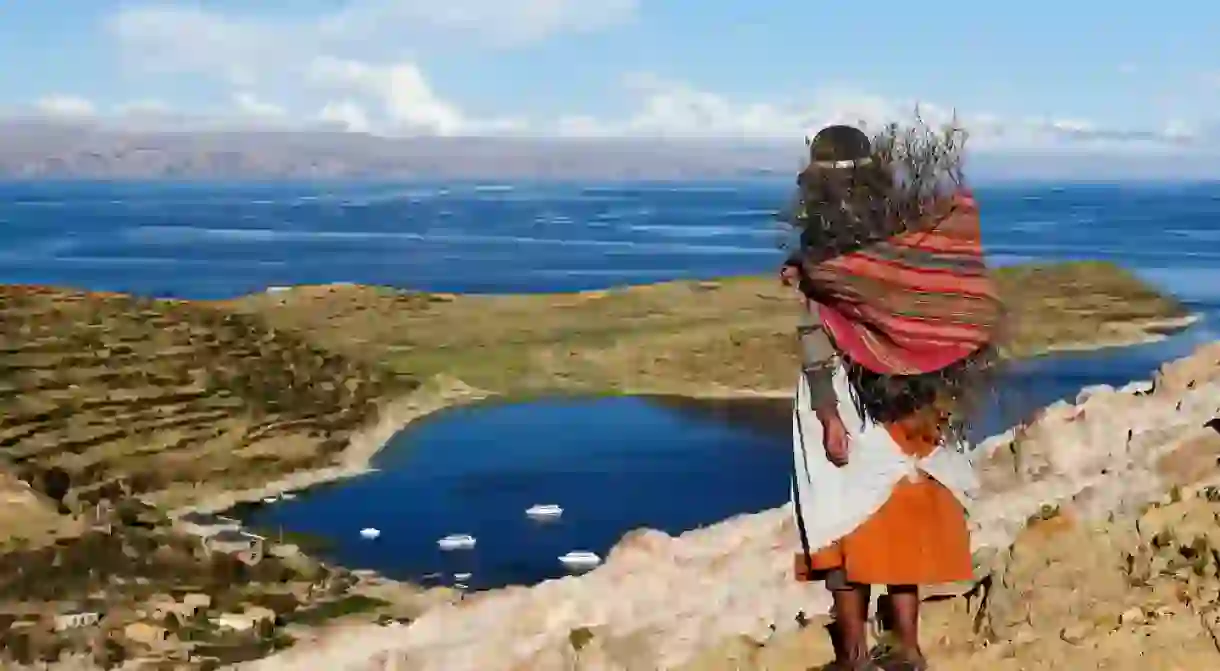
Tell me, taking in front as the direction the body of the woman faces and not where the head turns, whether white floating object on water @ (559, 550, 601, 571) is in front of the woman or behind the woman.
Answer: in front

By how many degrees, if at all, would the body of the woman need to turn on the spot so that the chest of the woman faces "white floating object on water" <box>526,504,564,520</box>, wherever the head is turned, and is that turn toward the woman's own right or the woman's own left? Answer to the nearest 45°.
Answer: approximately 45° to the woman's own right

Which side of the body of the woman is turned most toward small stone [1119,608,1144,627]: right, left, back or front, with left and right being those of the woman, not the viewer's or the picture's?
right

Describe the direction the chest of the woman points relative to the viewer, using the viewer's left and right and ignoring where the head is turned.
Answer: facing away from the viewer and to the left of the viewer

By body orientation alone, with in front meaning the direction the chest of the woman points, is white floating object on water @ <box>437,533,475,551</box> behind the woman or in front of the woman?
in front

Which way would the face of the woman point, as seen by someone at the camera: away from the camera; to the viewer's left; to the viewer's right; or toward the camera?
away from the camera
